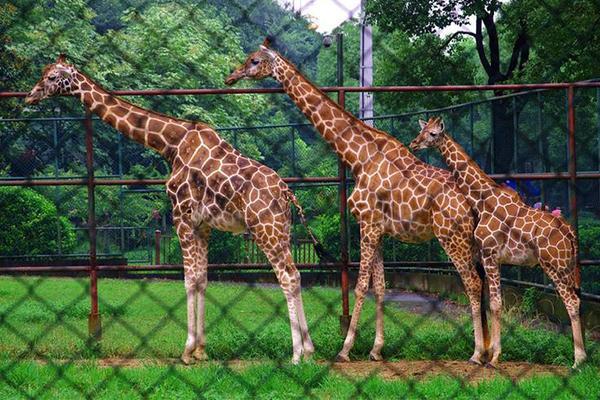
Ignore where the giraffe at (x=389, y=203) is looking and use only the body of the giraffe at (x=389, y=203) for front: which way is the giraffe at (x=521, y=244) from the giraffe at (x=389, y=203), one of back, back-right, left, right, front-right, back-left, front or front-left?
back

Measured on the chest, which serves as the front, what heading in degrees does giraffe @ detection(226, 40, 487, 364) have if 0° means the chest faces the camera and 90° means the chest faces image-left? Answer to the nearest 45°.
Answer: approximately 90°

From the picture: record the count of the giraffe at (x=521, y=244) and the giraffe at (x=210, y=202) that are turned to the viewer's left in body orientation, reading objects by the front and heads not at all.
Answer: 2

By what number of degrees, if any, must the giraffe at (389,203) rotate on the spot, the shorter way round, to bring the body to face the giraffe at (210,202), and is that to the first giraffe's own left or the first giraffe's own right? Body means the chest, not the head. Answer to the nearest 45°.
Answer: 0° — it already faces it

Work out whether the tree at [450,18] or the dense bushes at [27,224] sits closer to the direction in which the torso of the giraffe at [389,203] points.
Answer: the dense bushes

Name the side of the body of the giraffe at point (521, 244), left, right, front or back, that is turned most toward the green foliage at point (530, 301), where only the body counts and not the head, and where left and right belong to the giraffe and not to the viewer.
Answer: right

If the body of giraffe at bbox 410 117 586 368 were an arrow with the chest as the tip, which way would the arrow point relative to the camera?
to the viewer's left

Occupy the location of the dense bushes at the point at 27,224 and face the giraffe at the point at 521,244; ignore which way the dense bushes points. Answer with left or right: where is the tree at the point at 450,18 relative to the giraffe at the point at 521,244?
left

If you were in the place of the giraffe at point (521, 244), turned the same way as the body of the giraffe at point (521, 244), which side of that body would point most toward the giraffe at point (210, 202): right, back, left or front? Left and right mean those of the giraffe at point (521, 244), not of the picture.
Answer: front

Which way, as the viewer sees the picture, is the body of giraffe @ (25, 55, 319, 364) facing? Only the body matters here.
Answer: to the viewer's left
